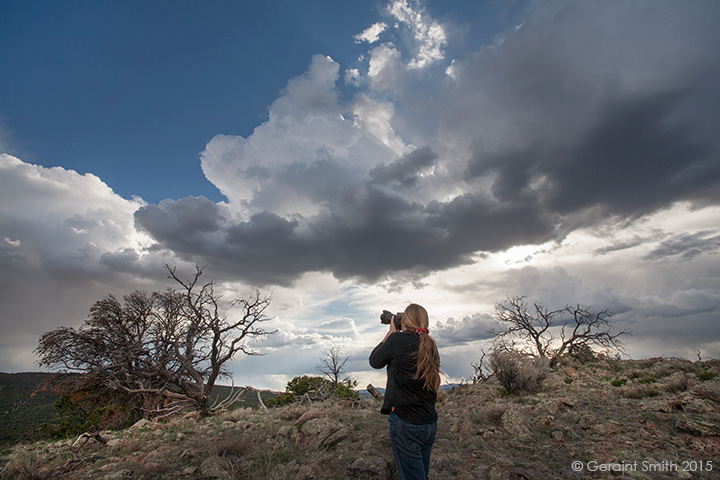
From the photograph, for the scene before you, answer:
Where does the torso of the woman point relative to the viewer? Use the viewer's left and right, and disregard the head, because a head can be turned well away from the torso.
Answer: facing away from the viewer and to the left of the viewer

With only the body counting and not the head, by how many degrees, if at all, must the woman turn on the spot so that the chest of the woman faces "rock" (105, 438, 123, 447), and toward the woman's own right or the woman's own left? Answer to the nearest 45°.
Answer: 0° — they already face it

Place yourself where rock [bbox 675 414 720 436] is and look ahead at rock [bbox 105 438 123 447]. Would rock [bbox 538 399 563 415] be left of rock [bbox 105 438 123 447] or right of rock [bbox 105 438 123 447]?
right

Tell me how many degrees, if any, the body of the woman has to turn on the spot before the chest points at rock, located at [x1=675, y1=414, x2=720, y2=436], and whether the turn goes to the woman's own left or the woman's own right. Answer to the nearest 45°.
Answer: approximately 90° to the woman's own right

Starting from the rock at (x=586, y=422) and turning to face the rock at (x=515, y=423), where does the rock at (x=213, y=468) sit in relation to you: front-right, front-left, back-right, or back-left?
front-left

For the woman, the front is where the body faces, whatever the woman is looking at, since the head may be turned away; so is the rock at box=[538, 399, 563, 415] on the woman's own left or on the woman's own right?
on the woman's own right

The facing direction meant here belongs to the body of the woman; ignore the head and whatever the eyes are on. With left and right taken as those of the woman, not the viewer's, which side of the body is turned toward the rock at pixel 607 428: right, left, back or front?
right

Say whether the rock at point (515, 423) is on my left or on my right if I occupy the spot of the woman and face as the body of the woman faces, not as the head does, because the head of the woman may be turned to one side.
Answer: on my right
